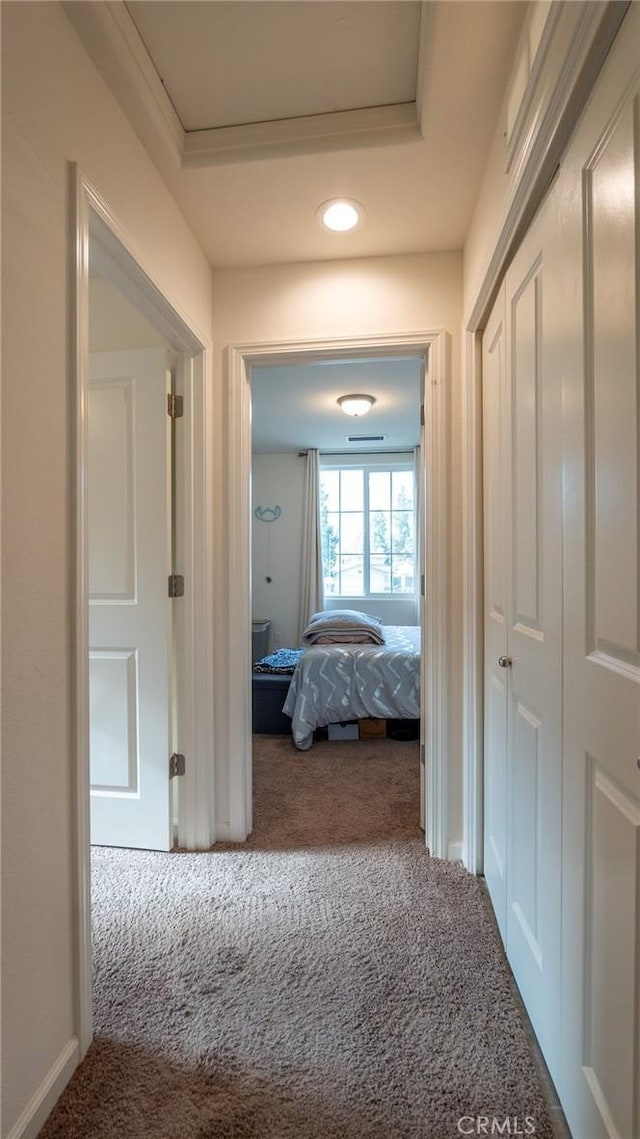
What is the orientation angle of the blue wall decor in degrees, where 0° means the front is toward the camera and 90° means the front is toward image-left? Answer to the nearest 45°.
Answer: approximately 0°

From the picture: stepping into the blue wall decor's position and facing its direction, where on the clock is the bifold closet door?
The bifold closet door is roughly at 12 o'clock from the blue wall decor.

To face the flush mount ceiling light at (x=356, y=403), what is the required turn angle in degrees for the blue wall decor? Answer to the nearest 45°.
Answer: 0° — it already faces it

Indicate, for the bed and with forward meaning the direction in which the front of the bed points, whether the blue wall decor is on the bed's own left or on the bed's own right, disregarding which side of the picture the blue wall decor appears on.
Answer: on the bed's own right
